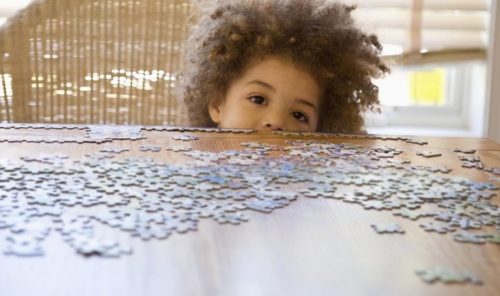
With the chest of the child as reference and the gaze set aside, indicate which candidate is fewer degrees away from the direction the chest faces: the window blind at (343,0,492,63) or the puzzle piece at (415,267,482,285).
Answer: the puzzle piece

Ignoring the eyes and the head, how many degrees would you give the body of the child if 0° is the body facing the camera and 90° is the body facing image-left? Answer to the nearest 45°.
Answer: approximately 0°

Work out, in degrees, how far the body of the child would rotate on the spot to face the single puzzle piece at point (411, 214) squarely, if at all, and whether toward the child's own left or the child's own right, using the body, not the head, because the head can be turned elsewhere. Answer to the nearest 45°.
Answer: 0° — they already face it

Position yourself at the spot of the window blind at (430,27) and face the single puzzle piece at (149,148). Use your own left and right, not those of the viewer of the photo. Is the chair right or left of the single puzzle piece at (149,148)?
right

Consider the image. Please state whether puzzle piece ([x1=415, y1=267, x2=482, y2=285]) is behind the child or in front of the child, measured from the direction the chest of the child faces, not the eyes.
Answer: in front

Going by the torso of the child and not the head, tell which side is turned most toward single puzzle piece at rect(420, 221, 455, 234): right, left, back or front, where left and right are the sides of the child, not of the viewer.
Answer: front

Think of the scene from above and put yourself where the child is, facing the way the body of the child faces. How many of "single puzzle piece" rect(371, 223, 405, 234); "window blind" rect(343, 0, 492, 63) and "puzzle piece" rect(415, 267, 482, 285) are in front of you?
2

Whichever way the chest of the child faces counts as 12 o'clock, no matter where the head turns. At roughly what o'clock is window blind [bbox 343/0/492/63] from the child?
The window blind is roughly at 7 o'clock from the child.

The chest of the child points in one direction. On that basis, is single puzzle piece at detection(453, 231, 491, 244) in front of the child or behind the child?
in front
